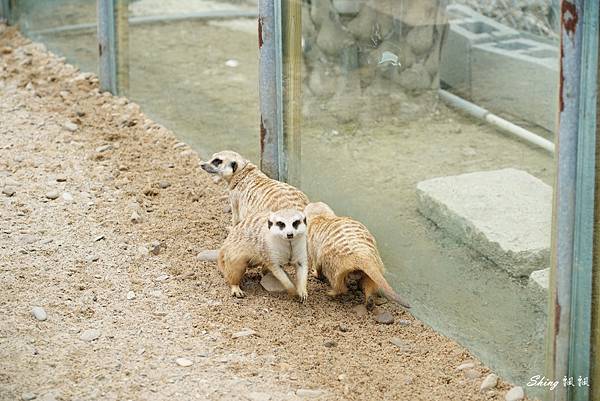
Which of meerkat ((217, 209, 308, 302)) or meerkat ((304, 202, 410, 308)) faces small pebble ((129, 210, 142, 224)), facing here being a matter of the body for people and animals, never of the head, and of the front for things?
meerkat ((304, 202, 410, 308))

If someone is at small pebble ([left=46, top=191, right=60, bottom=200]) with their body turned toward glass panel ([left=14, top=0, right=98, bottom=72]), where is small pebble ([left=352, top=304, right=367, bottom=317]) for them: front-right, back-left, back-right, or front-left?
back-right

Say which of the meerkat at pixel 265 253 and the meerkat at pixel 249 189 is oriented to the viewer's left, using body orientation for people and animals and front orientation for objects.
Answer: the meerkat at pixel 249 189

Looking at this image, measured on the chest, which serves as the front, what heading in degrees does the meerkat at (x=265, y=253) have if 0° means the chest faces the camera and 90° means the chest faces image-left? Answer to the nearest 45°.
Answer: approximately 315°

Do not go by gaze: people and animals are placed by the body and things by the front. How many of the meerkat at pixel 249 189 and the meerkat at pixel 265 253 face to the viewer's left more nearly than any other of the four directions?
1

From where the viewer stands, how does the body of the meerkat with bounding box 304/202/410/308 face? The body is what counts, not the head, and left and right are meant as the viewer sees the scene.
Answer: facing away from the viewer and to the left of the viewer

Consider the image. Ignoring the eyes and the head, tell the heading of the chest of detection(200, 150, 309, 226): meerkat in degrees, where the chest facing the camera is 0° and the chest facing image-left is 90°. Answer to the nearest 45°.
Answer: approximately 90°
